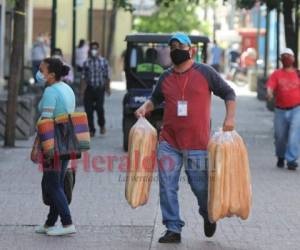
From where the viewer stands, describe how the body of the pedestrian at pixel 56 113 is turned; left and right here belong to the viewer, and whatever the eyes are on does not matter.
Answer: facing to the left of the viewer

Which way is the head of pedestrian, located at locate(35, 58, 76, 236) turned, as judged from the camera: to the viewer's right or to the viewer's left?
to the viewer's left

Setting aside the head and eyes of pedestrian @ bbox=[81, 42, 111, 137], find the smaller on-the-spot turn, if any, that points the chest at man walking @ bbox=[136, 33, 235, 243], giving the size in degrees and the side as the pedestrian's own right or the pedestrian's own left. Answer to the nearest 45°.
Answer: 0° — they already face them

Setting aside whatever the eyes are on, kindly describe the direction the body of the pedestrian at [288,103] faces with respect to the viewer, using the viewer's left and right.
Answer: facing the viewer

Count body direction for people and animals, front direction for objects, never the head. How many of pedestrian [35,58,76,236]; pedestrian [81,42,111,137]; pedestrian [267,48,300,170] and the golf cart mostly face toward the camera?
3

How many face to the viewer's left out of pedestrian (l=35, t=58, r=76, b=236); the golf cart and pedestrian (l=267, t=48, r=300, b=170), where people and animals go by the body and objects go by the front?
1

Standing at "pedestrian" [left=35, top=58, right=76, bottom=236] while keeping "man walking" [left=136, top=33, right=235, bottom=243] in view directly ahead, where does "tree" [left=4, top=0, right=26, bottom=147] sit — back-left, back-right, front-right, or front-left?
back-left

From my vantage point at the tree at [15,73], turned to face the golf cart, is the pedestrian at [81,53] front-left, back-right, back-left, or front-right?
front-left

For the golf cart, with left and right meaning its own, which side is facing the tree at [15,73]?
right

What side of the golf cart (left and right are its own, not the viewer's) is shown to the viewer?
front

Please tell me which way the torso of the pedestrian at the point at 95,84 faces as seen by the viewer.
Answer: toward the camera
